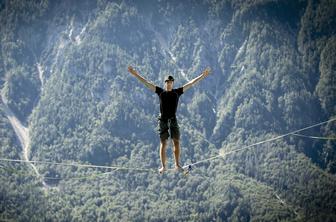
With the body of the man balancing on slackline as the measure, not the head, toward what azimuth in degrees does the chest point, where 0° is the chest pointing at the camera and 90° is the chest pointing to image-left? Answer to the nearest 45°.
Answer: approximately 0°
